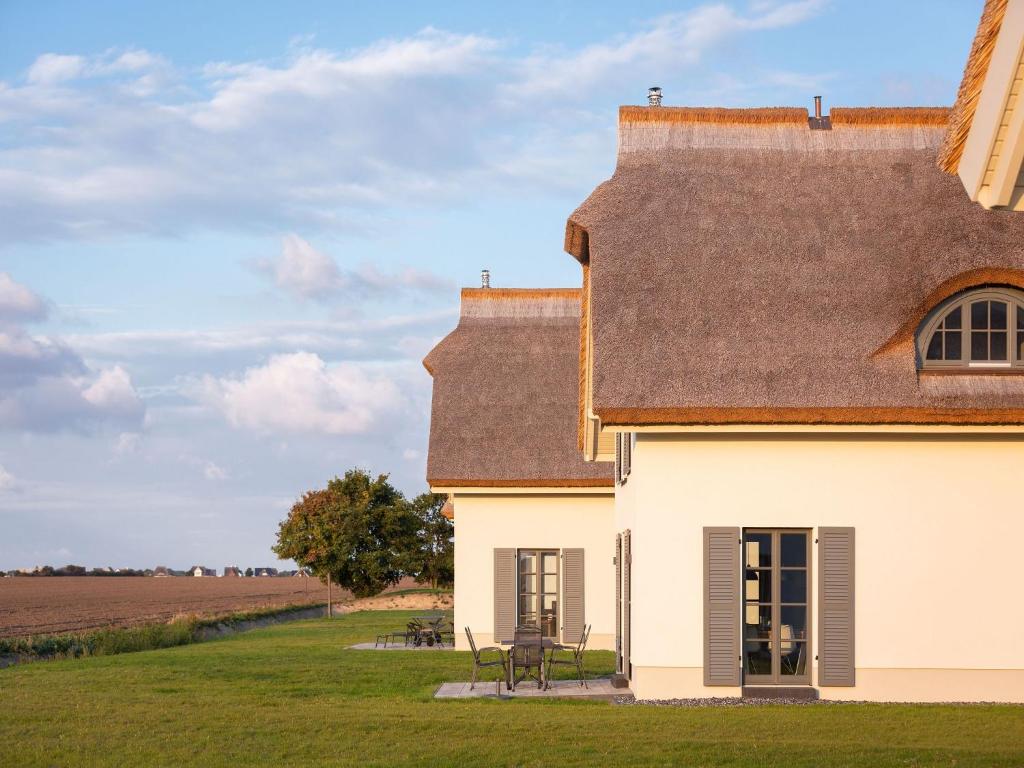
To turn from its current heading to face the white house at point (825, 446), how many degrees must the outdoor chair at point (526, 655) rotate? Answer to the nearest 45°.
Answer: approximately 135° to its right

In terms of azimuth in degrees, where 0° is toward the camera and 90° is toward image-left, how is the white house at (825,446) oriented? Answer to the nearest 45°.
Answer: approximately 0°

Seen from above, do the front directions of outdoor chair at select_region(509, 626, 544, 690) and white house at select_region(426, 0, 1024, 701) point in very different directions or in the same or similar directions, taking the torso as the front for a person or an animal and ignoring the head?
very different directions

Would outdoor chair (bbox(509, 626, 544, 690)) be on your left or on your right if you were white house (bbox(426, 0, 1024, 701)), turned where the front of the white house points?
on your right

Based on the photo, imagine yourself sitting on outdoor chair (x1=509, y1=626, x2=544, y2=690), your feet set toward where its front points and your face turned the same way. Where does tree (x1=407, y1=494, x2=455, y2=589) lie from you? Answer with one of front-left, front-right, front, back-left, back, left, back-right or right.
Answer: front

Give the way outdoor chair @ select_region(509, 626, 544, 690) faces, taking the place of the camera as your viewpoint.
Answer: facing away from the viewer

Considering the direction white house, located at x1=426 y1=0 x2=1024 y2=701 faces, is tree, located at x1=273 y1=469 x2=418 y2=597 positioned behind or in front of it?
behind

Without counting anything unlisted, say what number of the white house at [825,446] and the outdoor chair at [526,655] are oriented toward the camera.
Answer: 1

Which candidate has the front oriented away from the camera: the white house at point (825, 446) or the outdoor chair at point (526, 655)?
the outdoor chair
